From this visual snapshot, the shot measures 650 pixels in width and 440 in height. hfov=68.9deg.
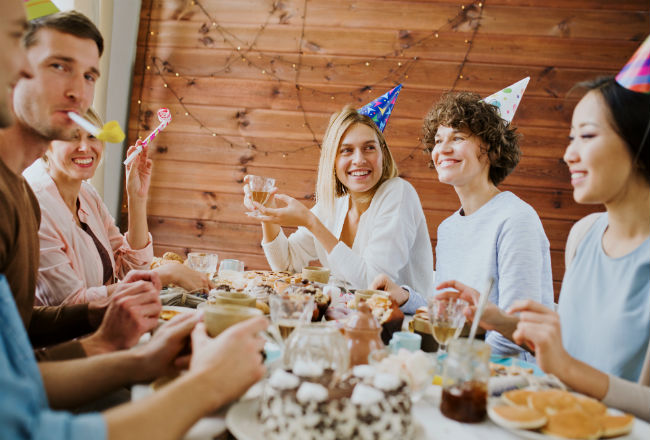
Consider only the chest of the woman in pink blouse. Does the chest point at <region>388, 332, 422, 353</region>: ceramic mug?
yes

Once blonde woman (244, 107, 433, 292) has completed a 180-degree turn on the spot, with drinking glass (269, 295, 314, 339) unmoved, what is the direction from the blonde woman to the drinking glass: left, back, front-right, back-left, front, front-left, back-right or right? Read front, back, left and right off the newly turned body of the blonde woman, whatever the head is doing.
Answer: back-right

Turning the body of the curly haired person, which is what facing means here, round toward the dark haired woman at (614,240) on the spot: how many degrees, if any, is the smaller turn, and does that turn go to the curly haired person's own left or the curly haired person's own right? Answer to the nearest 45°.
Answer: approximately 45° to the curly haired person's own left

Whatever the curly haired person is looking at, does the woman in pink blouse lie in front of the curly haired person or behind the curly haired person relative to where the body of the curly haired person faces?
in front

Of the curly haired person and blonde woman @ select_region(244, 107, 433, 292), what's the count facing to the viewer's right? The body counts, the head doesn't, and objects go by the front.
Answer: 0

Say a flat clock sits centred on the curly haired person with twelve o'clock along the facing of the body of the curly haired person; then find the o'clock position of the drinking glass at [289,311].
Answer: The drinking glass is roughly at 11 o'clock from the curly haired person.

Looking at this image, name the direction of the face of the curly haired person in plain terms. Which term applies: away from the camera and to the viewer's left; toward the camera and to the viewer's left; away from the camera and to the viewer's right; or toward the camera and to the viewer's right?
toward the camera and to the viewer's left

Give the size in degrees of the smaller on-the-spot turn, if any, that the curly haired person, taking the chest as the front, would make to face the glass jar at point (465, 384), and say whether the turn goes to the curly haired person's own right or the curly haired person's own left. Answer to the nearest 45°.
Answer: approximately 45° to the curly haired person's own left

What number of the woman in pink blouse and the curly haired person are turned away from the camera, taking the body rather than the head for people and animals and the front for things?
0

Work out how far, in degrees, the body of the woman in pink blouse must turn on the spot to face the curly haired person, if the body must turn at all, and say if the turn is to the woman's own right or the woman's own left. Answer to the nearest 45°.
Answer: approximately 45° to the woman's own left

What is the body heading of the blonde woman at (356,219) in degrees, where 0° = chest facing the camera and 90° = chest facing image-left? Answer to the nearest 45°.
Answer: approximately 45°

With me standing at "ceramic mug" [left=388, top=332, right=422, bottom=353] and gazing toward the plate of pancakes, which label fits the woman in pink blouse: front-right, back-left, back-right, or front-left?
back-right

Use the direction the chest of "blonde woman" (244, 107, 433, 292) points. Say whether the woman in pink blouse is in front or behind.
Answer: in front
